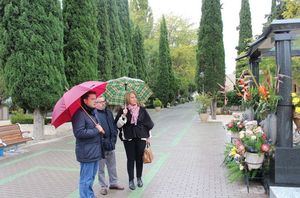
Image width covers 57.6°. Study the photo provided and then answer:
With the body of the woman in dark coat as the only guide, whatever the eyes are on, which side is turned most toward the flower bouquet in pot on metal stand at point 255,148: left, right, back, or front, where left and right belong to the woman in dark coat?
left

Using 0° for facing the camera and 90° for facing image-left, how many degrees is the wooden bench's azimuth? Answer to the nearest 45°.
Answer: approximately 315°

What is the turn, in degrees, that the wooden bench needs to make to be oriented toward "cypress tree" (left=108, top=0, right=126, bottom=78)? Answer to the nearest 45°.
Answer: approximately 90° to its left

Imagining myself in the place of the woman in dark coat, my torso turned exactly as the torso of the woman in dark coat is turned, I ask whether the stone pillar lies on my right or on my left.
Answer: on my left

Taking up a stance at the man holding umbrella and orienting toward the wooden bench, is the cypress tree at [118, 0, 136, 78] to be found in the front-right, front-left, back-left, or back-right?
front-right

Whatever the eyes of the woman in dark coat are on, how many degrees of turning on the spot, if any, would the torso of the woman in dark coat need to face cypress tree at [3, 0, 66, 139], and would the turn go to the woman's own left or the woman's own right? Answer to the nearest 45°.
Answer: approximately 135° to the woman's own right

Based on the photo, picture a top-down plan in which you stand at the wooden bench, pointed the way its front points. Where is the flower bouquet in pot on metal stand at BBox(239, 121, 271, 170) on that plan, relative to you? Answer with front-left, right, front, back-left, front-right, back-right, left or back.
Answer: front

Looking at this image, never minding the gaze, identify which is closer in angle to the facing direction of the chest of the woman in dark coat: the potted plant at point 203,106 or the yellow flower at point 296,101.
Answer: the yellow flower

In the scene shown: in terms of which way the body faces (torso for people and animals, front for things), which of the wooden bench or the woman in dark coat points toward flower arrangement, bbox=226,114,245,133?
the wooden bench

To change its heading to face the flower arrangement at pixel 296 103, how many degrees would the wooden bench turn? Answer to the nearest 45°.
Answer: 0° — it already faces it

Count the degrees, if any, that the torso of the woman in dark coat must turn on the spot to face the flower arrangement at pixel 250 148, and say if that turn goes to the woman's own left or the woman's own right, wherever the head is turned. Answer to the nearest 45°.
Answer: approximately 90° to the woman's own left

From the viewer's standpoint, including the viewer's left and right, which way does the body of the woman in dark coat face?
facing the viewer

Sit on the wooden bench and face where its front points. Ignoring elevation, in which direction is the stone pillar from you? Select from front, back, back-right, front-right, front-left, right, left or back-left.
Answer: front
